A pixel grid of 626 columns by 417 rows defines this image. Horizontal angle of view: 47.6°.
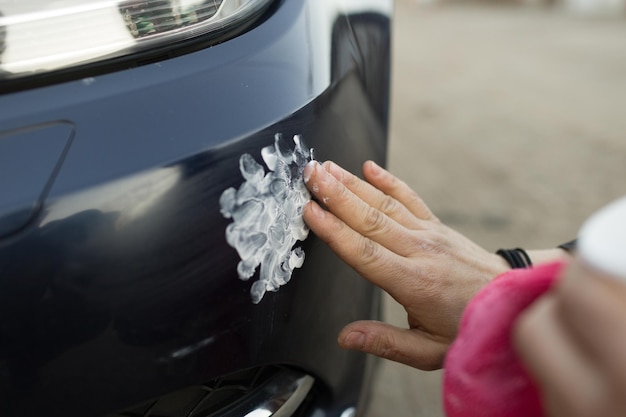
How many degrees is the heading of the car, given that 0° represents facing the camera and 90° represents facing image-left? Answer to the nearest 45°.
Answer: approximately 45°
